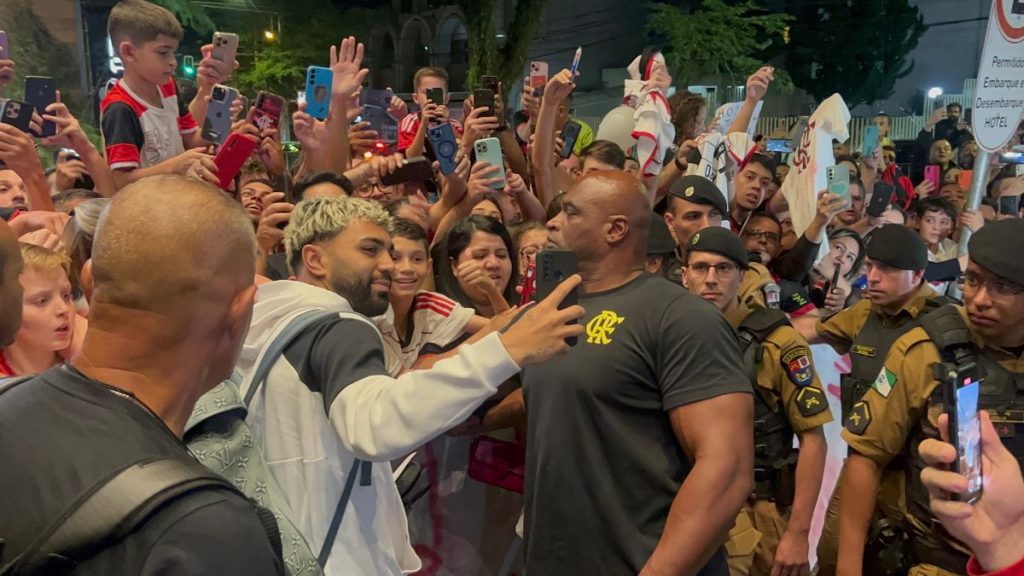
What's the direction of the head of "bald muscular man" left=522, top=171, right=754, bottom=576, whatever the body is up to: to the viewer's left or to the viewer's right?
to the viewer's left

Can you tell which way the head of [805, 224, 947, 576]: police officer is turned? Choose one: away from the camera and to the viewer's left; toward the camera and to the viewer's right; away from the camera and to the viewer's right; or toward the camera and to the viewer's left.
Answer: toward the camera and to the viewer's left

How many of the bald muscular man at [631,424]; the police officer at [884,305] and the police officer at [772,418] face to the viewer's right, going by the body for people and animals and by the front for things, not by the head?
0

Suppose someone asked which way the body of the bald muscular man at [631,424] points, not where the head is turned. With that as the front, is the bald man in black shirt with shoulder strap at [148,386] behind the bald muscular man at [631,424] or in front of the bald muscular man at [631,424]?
in front

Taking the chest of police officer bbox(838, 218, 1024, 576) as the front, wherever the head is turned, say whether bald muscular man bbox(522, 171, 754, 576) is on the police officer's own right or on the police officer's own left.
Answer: on the police officer's own right

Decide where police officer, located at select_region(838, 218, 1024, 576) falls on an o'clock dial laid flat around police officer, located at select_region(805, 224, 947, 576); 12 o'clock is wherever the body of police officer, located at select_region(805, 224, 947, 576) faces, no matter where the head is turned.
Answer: police officer, located at select_region(838, 218, 1024, 576) is roughly at 10 o'clock from police officer, located at select_region(805, 224, 947, 576).

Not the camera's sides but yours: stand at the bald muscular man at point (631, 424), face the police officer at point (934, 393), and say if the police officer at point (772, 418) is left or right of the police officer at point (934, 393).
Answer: left

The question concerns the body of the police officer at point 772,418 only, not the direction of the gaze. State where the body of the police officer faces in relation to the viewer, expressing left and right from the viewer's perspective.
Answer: facing the viewer and to the left of the viewer

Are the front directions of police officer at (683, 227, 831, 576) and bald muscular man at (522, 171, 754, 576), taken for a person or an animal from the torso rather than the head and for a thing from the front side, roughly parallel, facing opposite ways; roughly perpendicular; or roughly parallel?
roughly parallel

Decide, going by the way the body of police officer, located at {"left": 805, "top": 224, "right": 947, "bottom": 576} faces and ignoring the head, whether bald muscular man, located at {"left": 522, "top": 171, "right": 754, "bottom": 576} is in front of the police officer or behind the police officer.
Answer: in front

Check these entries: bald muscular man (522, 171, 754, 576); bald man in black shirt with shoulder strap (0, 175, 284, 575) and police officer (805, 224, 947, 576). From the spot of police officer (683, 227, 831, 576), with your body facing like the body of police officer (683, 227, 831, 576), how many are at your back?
1

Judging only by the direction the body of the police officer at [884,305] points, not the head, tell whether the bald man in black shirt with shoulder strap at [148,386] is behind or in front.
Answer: in front

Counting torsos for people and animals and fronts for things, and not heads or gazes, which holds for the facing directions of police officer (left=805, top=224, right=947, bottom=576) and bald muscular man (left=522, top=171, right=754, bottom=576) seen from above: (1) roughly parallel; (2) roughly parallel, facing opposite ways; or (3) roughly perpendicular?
roughly parallel
